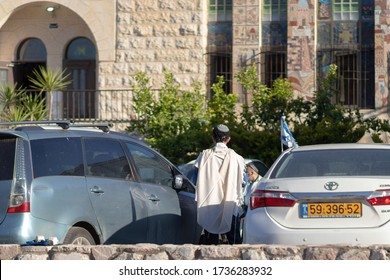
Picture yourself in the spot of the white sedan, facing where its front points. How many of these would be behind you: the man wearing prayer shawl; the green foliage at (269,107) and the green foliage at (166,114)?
0

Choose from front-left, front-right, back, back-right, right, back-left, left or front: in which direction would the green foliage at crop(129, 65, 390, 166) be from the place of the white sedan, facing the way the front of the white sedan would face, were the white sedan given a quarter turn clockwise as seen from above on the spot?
left

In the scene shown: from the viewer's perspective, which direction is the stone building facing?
toward the camera

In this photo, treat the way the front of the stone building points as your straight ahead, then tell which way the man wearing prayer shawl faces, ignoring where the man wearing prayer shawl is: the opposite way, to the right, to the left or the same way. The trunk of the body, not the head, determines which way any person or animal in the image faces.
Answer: the opposite way

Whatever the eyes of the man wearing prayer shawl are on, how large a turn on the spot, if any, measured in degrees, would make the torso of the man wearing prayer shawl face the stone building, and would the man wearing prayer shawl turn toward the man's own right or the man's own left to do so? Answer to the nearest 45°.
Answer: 0° — they already face it

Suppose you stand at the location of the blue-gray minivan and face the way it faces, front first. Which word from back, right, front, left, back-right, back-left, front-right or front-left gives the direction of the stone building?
front-left

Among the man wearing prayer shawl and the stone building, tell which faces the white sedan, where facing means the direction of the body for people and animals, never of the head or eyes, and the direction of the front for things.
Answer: the stone building

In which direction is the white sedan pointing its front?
away from the camera

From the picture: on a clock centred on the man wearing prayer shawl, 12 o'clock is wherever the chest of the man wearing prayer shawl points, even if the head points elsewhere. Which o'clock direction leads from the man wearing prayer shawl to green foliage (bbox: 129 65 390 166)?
The green foliage is roughly at 12 o'clock from the man wearing prayer shawl.

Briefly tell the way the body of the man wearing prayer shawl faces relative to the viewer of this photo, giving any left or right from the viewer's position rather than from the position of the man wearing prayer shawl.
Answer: facing away from the viewer

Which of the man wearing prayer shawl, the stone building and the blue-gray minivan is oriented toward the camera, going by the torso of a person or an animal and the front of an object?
the stone building

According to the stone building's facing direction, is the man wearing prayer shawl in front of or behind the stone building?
in front

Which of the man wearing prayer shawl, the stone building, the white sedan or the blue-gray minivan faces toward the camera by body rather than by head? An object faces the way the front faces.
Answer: the stone building

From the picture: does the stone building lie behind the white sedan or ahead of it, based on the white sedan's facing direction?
ahead
